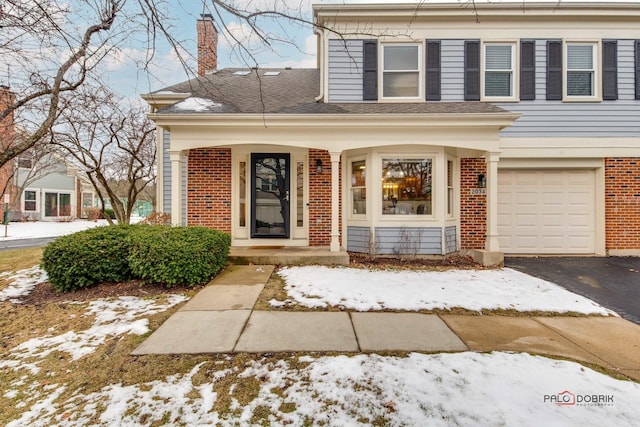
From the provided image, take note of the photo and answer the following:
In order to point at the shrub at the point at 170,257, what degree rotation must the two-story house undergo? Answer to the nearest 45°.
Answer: approximately 45° to its right

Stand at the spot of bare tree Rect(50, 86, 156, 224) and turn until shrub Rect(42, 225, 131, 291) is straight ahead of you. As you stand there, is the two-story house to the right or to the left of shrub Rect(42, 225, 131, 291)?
left

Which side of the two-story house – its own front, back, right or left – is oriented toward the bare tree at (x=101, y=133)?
right

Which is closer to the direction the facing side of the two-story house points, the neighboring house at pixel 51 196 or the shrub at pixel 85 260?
the shrub

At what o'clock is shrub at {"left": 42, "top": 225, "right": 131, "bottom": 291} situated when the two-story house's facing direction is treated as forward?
The shrub is roughly at 2 o'clock from the two-story house.

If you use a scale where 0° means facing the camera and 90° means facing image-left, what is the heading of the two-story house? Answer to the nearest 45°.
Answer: approximately 0°
